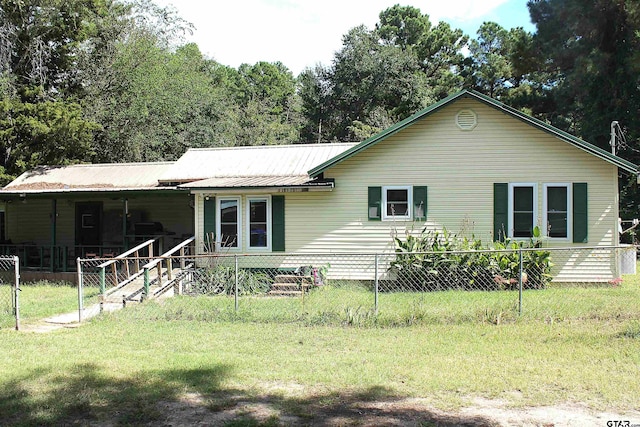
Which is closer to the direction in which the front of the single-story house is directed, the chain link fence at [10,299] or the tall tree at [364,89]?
the chain link fence

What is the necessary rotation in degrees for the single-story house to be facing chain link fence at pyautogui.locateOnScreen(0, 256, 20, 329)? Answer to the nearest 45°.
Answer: approximately 45° to its right

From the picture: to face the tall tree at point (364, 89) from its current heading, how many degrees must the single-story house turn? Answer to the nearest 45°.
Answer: approximately 180°

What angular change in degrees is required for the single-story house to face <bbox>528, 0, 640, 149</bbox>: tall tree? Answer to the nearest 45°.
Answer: approximately 135° to its left

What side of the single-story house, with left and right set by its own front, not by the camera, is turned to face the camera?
front

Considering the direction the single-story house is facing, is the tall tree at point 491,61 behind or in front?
behind
